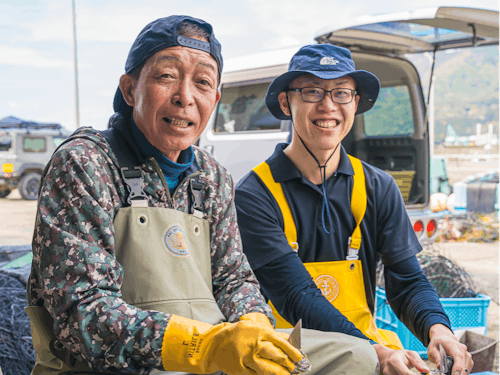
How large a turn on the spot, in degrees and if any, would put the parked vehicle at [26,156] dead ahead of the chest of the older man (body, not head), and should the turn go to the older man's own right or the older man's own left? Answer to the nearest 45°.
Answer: approximately 135° to the older man's own left

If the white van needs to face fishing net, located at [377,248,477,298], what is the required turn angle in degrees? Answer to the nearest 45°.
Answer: approximately 135° to its left

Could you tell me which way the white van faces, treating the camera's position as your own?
facing away from the viewer and to the left of the viewer

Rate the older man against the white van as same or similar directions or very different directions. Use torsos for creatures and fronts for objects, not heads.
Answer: very different directions

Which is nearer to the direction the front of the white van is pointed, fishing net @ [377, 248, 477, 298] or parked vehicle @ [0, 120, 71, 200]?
the parked vehicle

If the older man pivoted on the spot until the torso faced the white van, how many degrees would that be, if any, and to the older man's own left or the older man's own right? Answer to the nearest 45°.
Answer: approximately 90° to the older man's own left

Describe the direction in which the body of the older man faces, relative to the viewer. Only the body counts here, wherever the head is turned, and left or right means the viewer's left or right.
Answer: facing the viewer and to the right of the viewer

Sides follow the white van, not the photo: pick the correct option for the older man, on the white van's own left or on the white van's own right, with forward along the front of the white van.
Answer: on the white van's own left

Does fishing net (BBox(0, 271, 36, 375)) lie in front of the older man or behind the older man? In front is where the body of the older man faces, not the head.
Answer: behind

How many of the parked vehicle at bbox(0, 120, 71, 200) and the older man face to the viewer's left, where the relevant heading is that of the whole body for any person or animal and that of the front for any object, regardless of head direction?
0
